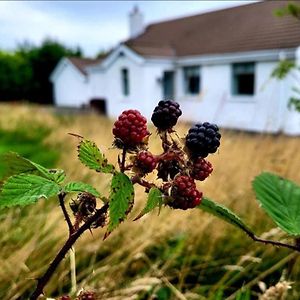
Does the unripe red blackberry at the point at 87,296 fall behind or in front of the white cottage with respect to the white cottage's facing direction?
in front

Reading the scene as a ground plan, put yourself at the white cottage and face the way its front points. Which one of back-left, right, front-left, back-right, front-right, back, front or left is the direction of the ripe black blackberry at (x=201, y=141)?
front-left

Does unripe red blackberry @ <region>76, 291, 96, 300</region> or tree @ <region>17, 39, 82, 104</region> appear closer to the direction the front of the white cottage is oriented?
the unripe red blackberry

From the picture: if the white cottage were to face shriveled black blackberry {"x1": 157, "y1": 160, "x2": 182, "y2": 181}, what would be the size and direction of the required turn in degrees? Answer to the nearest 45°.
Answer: approximately 45° to its left

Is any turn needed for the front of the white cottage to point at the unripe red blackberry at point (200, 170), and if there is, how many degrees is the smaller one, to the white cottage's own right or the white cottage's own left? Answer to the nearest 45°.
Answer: approximately 45° to the white cottage's own left

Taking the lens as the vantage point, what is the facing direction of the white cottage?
facing the viewer and to the left of the viewer

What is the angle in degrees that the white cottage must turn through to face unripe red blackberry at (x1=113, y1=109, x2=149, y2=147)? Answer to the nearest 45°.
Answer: approximately 45° to its left

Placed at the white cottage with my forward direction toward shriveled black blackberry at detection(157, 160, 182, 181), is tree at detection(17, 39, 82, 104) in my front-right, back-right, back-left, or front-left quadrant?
back-right

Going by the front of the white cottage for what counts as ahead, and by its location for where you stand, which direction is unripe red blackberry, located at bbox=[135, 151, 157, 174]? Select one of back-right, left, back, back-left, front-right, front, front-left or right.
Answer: front-left

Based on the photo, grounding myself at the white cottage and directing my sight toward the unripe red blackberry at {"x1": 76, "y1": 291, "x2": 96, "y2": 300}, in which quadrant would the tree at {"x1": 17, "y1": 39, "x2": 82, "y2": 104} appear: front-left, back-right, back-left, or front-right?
back-right

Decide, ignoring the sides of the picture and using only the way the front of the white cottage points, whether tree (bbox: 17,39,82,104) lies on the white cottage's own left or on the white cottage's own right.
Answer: on the white cottage's own right
